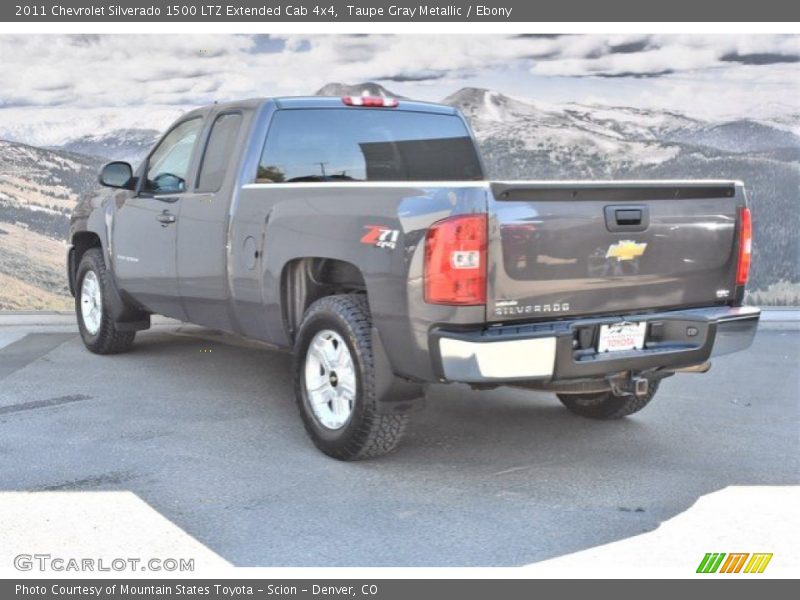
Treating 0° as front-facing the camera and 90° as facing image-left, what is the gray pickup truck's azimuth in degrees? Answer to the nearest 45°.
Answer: approximately 135°

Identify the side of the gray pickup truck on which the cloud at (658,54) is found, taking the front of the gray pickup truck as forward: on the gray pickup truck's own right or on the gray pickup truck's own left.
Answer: on the gray pickup truck's own right

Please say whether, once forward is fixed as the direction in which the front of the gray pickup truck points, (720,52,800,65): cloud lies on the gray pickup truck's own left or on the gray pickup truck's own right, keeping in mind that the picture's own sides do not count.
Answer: on the gray pickup truck's own right
